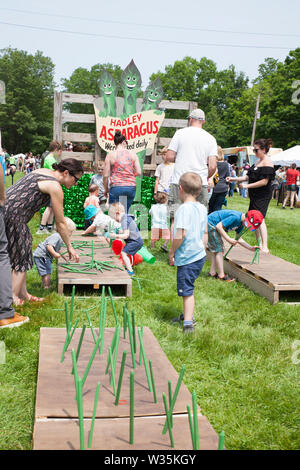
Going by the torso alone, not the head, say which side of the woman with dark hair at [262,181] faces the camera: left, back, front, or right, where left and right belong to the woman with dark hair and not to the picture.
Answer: left

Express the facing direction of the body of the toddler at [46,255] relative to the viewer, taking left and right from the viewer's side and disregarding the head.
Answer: facing to the right of the viewer

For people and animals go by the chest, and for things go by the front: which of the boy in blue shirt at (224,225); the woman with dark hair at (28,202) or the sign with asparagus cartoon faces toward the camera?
the sign with asparagus cartoon

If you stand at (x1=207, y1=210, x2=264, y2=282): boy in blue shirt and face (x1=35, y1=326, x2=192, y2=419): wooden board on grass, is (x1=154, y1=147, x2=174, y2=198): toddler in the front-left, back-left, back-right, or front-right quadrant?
back-right

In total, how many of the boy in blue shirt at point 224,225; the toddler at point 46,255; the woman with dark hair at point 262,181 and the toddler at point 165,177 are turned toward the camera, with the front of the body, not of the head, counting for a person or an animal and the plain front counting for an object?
1

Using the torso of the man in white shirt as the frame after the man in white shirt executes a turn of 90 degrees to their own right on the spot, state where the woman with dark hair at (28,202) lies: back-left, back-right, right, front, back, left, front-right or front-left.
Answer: back-right

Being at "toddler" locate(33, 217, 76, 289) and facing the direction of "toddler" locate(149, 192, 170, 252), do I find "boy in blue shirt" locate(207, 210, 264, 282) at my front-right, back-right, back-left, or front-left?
front-right

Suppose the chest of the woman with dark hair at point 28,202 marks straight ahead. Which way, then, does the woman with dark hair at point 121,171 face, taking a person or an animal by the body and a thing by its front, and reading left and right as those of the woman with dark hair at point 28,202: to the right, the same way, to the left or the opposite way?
to the left

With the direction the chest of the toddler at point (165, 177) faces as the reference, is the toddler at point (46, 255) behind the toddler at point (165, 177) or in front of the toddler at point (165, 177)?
in front

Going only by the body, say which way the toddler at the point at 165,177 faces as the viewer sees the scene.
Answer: toward the camera

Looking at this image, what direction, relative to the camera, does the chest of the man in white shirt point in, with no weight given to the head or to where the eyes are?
away from the camera

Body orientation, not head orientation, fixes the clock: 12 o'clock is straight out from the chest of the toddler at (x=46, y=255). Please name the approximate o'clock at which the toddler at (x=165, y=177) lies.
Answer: the toddler at (x=165, y=177) is roughly at 10 o'clock from the toddler at (x=46, y=255).

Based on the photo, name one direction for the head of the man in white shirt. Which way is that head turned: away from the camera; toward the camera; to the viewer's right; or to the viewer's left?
away from the camera

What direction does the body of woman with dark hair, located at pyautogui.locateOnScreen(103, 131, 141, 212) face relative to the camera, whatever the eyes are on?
away from the camera

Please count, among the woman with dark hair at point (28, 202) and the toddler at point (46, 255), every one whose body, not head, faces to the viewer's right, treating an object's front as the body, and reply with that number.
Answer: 2

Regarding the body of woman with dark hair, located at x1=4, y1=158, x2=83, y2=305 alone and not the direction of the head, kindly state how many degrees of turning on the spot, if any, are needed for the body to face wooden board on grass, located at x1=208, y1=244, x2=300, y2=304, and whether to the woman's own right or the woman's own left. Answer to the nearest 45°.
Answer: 0° — they already face it

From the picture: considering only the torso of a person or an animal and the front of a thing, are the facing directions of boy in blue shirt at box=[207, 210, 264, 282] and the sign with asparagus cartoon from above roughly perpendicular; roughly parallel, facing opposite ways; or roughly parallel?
roughly perpendicular
